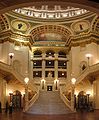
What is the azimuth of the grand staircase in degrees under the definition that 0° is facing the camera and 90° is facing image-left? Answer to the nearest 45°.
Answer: approximately 0°

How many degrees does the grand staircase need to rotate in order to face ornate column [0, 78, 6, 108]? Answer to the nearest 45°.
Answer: approximately 135° to its right
